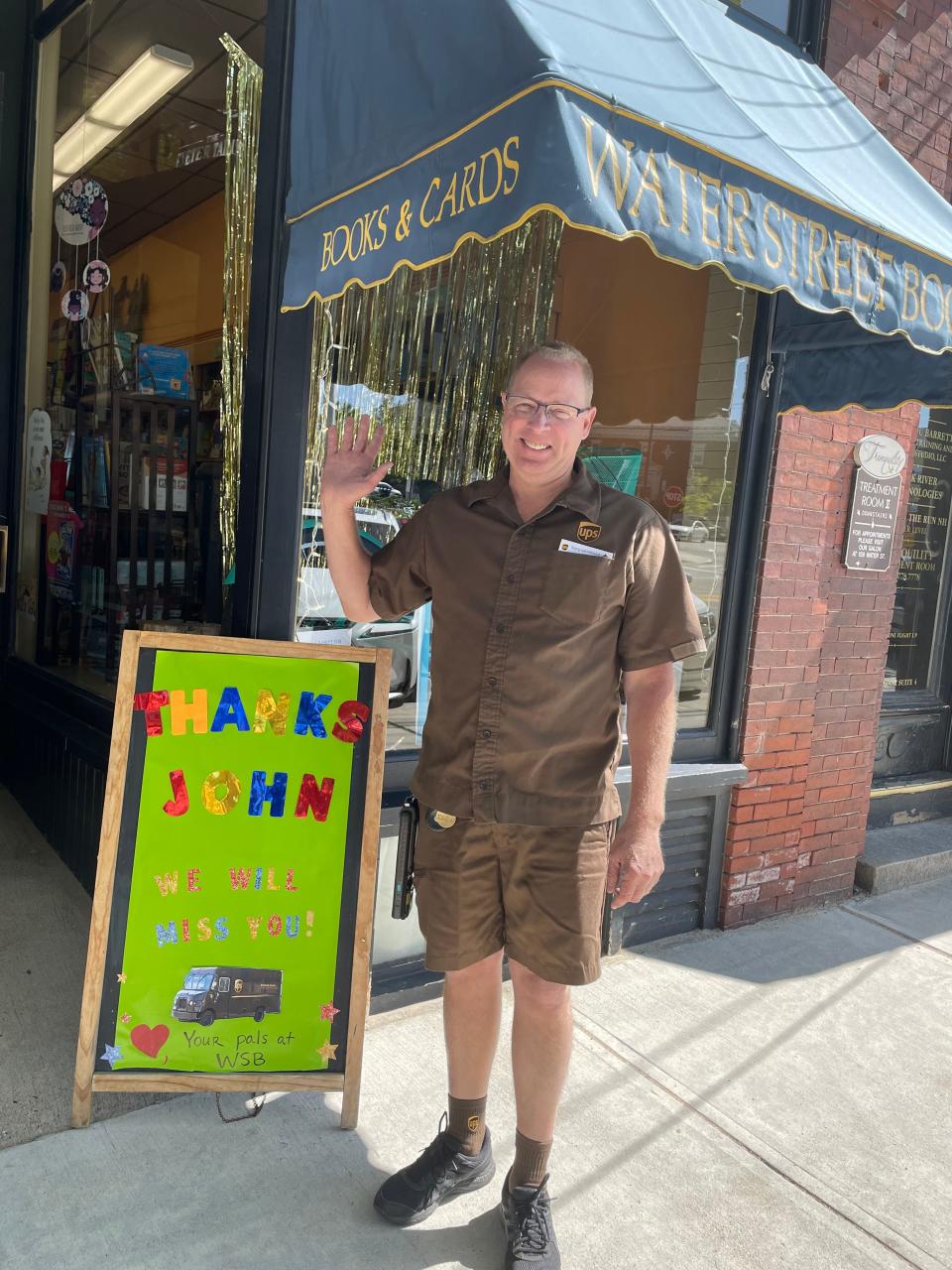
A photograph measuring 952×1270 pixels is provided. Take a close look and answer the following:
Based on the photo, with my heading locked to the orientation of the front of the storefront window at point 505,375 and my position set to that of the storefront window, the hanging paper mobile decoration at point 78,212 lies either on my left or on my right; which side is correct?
on my right

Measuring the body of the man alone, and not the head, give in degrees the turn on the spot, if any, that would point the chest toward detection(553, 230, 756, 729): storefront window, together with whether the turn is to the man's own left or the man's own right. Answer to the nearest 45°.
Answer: approximately 180°

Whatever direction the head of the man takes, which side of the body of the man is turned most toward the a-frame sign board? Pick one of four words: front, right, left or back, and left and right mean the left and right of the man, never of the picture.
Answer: right

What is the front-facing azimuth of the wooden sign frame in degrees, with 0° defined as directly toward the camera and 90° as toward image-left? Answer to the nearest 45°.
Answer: approximately 0°

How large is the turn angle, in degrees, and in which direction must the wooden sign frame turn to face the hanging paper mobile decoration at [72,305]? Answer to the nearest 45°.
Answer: approximately 180°

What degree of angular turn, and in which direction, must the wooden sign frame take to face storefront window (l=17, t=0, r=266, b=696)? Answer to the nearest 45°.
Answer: approximately 180°

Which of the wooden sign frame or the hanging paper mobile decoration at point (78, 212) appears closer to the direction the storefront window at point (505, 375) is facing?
the wooden sign frame

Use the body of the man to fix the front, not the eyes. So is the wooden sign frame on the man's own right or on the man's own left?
on the man's own right

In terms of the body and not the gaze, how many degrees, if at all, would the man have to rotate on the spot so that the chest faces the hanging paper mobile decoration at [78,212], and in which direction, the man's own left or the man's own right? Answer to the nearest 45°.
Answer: approximately 135° to the man's own right
